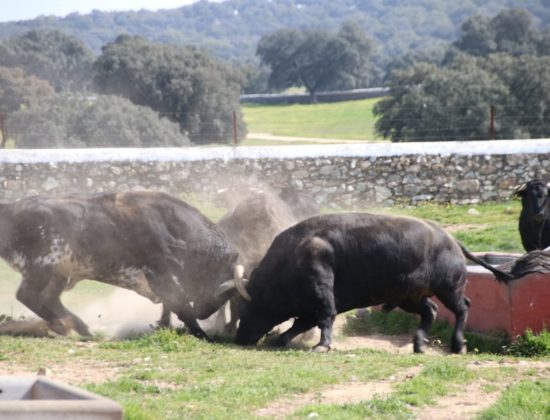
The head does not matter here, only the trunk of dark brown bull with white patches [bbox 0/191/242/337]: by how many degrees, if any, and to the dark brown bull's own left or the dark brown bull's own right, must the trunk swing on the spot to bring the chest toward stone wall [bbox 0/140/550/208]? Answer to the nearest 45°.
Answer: approximately 45° to the dark brown bull's own left

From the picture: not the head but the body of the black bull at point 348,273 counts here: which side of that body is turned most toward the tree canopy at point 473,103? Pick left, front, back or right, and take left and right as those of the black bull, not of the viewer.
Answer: right

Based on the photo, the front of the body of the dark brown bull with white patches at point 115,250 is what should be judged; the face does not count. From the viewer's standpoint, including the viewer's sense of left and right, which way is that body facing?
facing to the right of the viewer

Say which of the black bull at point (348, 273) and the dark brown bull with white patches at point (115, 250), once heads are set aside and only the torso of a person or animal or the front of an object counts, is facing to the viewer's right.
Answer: the dark brown bull with white patches at point (115, 250)

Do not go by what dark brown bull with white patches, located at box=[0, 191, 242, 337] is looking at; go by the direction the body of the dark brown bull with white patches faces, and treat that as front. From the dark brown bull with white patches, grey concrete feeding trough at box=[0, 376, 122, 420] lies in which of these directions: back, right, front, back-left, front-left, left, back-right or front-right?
right

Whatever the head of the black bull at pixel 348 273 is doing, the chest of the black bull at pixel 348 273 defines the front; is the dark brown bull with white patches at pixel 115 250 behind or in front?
in front

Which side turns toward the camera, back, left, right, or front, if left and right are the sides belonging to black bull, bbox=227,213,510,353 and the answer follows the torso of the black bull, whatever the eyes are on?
left

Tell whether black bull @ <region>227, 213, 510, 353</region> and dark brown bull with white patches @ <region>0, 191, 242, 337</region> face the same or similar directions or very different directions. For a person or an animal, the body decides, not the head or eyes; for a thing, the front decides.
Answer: very different directions

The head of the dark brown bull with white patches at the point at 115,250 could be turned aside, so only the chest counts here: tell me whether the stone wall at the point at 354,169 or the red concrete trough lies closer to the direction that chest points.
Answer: the red concrete trough

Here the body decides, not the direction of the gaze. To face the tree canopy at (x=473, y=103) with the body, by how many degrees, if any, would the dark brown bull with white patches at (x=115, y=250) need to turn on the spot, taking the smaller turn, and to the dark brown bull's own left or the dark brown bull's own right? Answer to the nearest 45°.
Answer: approximately 45° to the dark brown bull's own left

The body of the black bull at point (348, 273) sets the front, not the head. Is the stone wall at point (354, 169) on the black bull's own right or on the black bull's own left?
on the black bull's own right

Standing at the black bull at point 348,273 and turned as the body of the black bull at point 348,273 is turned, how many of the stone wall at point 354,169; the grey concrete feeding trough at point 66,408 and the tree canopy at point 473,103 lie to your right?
2

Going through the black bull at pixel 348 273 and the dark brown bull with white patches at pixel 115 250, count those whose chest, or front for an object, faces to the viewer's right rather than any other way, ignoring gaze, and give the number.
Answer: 1

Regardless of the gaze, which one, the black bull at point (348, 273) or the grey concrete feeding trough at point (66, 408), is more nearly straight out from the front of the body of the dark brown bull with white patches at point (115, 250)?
the black bull
